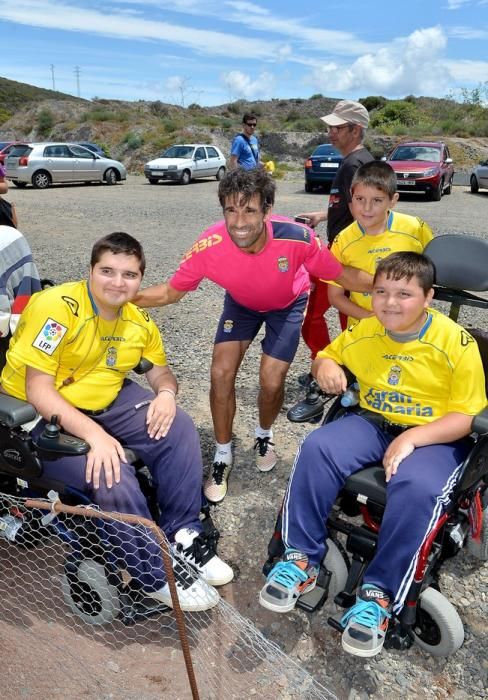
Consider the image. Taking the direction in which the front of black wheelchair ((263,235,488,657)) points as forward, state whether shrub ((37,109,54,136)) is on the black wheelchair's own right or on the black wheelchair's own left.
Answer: on the black wheelchair's own right

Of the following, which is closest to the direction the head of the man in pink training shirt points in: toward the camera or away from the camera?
toward the camera

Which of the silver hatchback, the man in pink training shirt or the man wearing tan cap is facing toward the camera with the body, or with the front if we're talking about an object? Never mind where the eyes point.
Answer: the man in pink training shirt

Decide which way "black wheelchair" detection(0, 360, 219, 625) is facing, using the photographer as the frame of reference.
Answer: facing the viewer and to the right of the viewer

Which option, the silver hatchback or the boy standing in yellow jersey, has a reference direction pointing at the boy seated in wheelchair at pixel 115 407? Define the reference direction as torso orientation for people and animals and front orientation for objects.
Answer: the boy standing in yellow jersey

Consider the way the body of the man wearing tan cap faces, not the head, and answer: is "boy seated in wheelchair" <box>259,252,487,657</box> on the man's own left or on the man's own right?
on the man's own left

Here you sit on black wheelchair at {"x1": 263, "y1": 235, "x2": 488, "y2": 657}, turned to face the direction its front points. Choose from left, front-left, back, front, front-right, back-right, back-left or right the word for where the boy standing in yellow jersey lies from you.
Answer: back-right

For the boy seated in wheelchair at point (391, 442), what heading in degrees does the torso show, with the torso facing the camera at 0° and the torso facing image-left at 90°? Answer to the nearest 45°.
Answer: approximately 45°

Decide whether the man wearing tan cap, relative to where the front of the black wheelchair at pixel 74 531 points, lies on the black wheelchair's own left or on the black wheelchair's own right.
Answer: on the black wheelchair's own left

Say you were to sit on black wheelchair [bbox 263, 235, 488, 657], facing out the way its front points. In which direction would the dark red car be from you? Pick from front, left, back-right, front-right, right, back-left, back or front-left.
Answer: back-right

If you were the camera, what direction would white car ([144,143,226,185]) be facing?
facing the viewer and to the left of the viewer

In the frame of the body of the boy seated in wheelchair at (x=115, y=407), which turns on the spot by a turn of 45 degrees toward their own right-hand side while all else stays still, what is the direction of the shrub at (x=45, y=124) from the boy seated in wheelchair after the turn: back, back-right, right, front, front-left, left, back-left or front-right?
back

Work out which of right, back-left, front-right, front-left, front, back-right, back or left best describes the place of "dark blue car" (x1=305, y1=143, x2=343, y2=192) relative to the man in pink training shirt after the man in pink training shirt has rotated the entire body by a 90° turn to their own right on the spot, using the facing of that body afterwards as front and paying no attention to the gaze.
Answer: right

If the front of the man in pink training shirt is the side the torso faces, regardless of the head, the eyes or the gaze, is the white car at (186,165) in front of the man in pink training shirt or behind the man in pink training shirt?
behind
